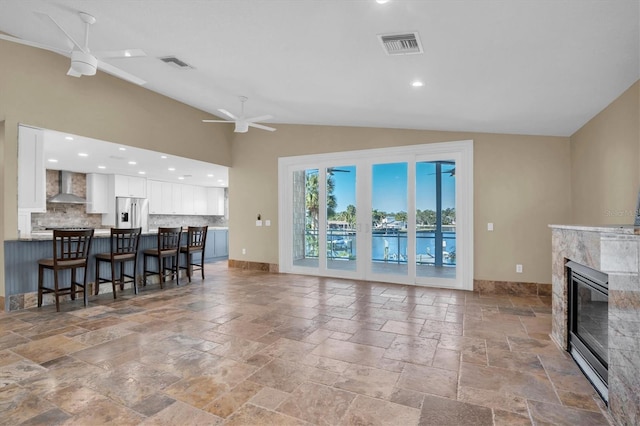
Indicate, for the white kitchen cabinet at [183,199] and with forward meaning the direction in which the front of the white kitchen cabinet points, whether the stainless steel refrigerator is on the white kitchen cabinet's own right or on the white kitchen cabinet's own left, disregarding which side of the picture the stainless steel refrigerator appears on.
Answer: on the white kitchen cabinet's own right

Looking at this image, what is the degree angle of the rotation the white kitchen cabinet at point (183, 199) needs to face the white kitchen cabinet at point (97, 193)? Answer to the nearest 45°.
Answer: approximately 90° to its right

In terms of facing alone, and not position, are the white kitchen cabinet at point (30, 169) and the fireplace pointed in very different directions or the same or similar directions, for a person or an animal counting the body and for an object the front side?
very different directions

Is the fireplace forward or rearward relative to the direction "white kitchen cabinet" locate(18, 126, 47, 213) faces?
forward

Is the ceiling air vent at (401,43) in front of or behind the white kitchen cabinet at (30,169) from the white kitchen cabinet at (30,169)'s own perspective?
in front

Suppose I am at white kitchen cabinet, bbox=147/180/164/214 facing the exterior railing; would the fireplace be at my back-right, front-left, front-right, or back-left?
front-right

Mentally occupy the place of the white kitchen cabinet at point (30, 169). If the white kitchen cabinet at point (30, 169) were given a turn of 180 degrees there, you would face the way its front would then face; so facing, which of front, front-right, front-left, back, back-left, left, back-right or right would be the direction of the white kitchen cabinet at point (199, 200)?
right

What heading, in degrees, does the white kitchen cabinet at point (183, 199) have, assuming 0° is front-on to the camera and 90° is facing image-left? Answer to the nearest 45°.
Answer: approximately 315°

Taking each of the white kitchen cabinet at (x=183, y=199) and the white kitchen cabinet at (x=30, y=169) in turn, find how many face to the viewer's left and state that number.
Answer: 0

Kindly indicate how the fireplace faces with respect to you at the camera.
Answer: facing the viewer and to the left of the viewer

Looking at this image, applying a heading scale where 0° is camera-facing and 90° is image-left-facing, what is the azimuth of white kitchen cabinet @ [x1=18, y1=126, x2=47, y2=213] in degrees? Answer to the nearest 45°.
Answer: approximately 315°

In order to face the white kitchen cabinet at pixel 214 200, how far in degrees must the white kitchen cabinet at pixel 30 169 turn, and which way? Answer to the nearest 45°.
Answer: approximately 90° to its left

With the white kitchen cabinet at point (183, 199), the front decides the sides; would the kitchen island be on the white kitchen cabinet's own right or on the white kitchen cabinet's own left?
on the white kitchen cabinet's own right

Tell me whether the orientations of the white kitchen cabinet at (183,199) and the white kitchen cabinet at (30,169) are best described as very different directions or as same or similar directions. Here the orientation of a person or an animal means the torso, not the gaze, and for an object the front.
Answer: same or similar directions

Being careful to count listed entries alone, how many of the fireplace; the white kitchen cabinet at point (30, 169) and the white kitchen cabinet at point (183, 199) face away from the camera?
0
